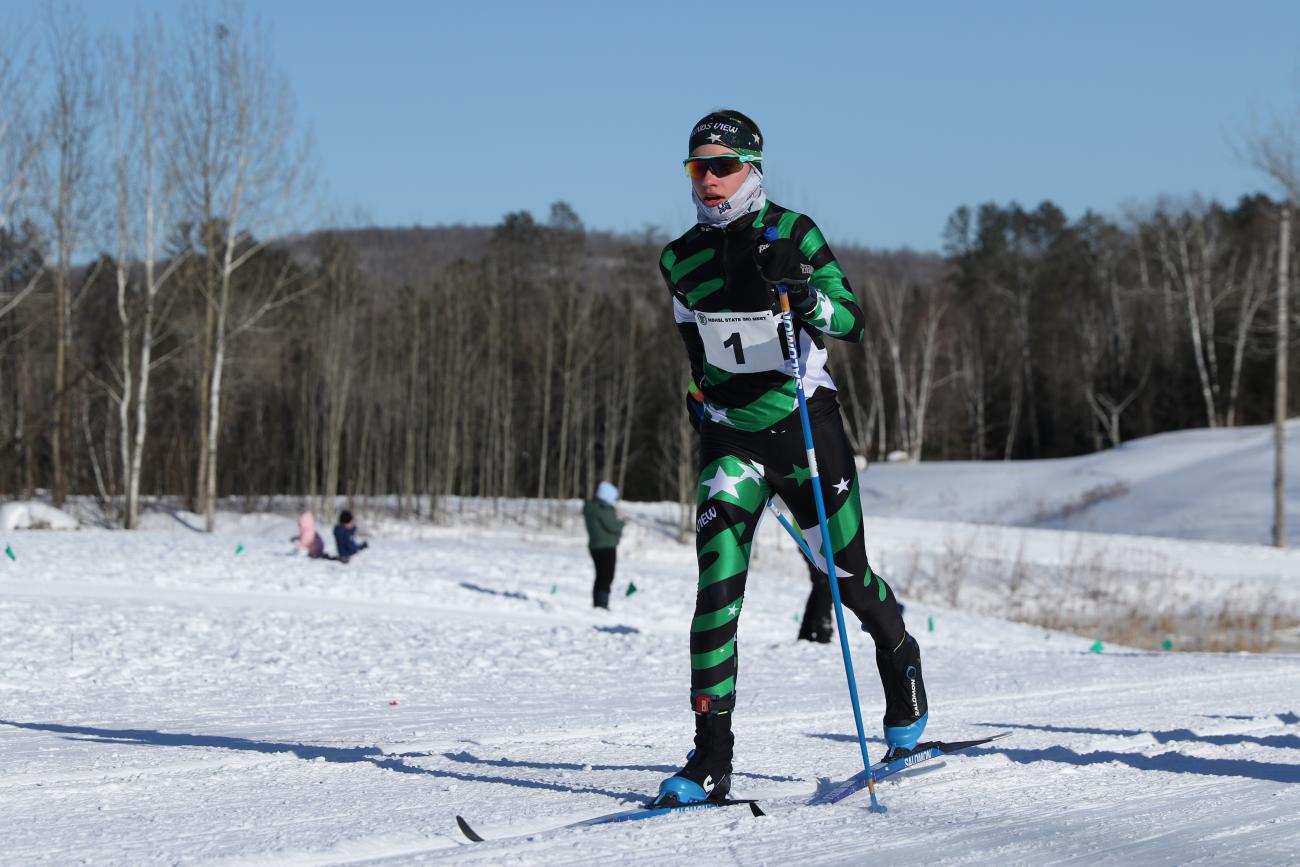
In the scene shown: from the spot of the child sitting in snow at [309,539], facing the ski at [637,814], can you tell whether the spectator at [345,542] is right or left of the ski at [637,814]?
left

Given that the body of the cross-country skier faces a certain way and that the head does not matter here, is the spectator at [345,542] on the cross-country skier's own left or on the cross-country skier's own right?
on the cross-country skier's own right

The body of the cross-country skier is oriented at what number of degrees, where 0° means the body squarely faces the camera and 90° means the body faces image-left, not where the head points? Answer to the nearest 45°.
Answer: approximately 45°

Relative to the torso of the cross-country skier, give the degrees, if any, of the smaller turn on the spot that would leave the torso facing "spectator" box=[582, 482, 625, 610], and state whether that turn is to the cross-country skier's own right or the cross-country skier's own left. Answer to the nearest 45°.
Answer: approximately 135° to the cross-country skier's own right
